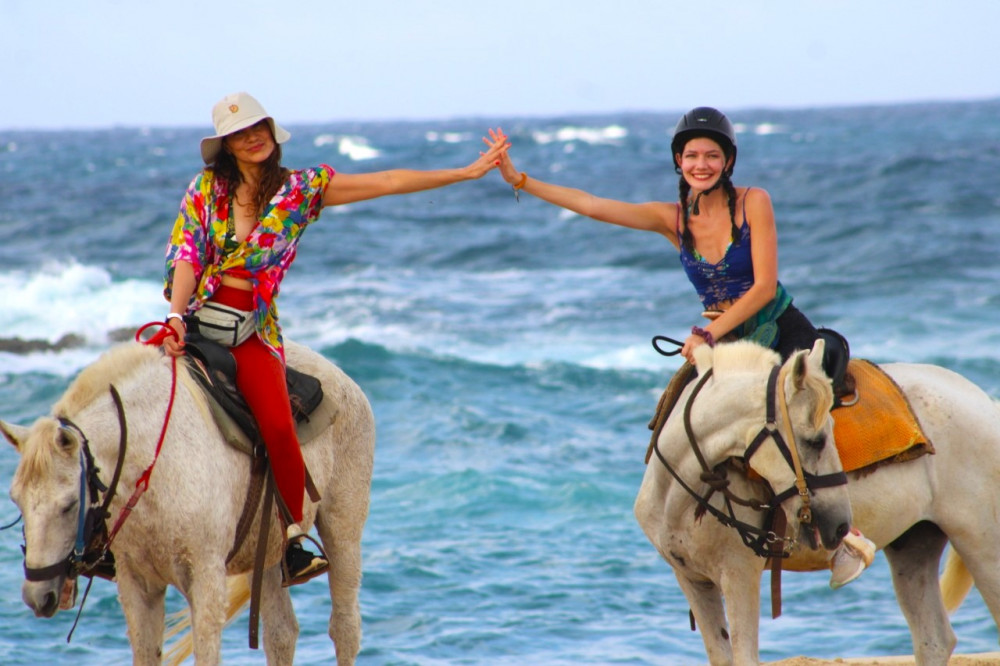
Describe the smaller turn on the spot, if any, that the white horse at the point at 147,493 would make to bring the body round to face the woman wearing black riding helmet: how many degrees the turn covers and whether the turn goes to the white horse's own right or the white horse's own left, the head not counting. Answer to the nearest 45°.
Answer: approximately 135° to the white horse's own left

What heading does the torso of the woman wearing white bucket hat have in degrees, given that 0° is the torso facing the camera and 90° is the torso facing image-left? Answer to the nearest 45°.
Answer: approximately 45°

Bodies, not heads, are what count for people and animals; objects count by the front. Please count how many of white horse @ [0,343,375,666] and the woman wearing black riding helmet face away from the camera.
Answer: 0

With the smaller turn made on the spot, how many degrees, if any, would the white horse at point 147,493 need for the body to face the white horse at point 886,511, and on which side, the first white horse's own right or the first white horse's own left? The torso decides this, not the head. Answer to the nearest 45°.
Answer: approximately 135° to the first white horse's own left

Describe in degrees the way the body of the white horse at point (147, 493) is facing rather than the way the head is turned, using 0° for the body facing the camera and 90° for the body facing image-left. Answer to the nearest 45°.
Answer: approximately 45°

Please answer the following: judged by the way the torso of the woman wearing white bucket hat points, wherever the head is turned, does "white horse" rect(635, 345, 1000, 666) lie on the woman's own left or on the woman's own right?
on the woman's own left

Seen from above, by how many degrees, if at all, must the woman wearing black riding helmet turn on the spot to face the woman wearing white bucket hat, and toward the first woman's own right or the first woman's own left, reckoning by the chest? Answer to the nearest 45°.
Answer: approximately 45° to the first woman's own right
